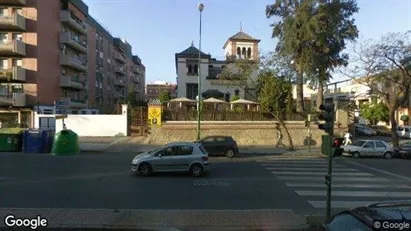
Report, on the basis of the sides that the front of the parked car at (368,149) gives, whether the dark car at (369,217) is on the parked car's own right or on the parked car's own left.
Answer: on the parked car's own left

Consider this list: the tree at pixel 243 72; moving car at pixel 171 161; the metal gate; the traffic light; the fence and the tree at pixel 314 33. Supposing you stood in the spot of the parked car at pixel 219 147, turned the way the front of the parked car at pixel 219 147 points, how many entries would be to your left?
2

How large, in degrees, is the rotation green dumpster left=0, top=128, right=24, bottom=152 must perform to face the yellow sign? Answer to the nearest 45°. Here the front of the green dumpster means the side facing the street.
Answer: approximately 90° to its left

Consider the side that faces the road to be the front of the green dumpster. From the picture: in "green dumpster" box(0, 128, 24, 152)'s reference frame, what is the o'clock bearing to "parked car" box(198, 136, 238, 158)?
The parked car is roughly at 10 o'clock from the green dumpster.

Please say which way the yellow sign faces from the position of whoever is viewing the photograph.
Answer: facing the viewer

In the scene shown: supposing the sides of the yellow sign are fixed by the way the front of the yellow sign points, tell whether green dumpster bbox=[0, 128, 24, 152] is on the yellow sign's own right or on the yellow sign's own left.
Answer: on the yellow sign's own right

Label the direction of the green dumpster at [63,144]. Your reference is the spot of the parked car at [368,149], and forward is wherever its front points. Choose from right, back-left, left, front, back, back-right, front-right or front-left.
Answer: front-left

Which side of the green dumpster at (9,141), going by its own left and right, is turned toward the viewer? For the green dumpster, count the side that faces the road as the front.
front

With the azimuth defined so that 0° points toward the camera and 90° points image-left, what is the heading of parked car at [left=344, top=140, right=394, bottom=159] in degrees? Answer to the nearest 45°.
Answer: approximately 90°

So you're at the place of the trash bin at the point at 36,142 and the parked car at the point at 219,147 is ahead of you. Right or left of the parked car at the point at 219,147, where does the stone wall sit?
left

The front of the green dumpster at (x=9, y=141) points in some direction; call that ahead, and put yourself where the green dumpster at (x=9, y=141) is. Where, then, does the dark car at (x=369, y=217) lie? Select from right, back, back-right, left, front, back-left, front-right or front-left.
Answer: front

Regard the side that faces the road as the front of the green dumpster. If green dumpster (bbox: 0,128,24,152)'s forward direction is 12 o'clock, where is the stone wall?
The stone wall is roughly at 9 o'clock from the green dumpster.

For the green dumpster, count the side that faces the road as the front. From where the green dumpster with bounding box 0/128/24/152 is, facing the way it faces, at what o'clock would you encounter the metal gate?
The metal gate is roughly at 8 o'clock from the green dumpster.
